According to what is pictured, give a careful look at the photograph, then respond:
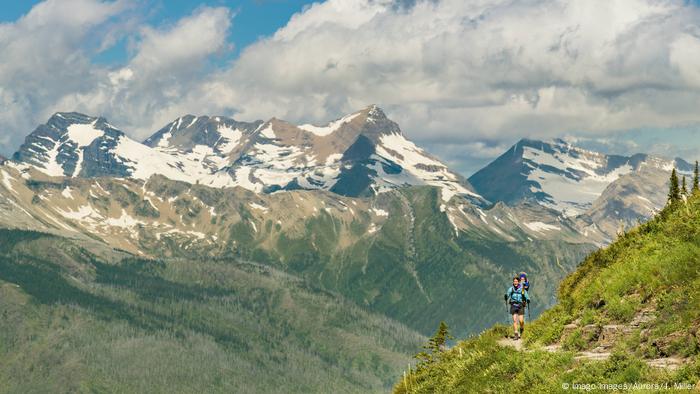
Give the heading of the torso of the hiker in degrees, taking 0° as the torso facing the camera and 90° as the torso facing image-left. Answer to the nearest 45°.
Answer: approximately 0°
